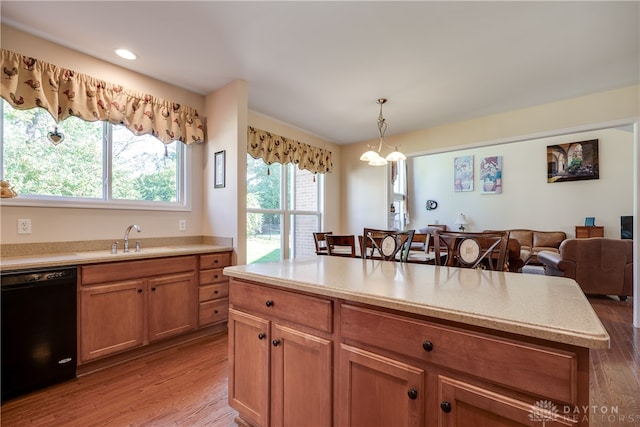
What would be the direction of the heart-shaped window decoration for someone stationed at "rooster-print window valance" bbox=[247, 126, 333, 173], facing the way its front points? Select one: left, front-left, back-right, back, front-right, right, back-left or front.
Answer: right

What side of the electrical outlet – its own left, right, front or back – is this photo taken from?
front

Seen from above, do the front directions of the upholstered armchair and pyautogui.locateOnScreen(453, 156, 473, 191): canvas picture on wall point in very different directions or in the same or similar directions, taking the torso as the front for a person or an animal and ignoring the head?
very different directions

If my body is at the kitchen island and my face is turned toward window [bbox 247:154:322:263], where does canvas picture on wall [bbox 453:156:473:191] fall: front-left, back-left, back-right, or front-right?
front-right

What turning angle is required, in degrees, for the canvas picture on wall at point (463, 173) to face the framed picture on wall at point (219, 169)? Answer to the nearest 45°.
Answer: approximately 45° to its right

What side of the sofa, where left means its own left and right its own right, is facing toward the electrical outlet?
front

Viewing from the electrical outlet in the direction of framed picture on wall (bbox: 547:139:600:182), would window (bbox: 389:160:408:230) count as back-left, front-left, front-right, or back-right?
front-left

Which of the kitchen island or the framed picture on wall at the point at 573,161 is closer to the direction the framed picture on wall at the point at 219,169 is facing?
the kitchen island

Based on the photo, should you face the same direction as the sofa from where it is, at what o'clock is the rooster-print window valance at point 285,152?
The rooster-print window valance is roughly at 1 o'clock from the sofa.

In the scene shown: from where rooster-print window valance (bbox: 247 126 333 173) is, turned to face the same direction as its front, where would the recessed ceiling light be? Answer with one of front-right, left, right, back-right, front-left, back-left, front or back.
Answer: right

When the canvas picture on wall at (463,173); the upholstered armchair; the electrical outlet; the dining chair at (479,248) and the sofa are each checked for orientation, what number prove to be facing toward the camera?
3

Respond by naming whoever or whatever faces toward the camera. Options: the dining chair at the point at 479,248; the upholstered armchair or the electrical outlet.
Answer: the electrical outlet
